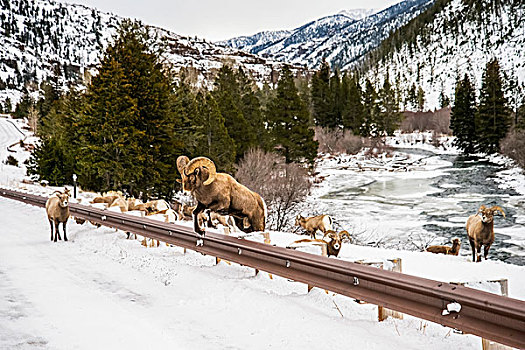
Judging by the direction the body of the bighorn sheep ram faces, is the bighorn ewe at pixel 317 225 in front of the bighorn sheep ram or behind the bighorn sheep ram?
behind

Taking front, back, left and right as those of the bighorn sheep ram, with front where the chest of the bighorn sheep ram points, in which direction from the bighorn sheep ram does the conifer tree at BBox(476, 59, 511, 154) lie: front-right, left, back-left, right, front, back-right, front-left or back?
back

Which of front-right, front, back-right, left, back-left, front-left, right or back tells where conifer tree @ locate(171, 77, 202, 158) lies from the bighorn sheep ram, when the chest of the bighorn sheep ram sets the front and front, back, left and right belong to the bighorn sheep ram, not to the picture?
back-right

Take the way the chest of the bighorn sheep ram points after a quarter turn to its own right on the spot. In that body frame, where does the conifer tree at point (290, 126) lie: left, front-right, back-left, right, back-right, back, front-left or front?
front-right

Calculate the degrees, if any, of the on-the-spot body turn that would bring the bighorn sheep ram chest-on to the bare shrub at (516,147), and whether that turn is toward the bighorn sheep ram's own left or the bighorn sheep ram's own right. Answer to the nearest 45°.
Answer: approximately 180°

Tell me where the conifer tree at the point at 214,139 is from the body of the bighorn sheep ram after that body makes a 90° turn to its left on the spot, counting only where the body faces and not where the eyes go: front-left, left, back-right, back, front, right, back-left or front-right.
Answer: back-left

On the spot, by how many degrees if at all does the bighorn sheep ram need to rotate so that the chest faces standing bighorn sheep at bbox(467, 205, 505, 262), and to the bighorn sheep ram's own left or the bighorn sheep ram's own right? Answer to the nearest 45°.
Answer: approximately 180°

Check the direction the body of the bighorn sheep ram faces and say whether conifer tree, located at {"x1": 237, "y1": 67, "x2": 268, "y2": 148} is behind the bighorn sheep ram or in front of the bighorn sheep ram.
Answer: behind

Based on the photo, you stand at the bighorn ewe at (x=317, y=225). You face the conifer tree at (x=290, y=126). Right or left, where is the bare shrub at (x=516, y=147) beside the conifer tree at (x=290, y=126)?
right

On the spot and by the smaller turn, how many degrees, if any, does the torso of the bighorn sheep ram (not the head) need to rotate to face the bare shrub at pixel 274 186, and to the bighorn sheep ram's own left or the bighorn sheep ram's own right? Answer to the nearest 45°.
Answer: approximately 135° to the bighorn sheep ram's own right

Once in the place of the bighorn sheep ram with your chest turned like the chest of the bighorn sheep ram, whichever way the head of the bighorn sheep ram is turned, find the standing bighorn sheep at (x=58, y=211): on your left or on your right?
on your right
